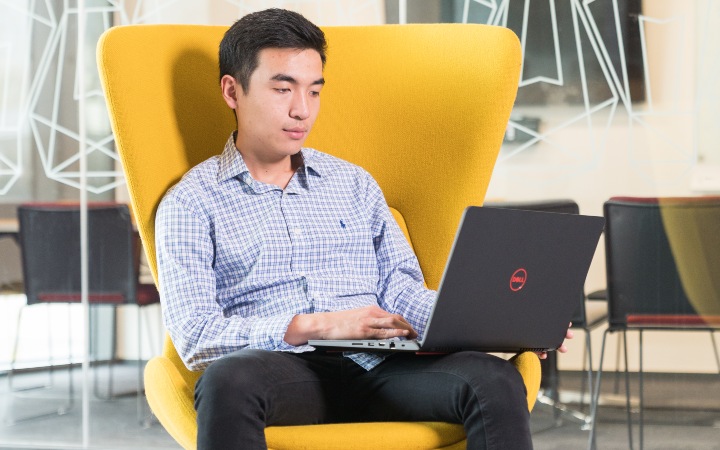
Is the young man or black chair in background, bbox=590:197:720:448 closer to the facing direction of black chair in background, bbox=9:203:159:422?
the black chair in background

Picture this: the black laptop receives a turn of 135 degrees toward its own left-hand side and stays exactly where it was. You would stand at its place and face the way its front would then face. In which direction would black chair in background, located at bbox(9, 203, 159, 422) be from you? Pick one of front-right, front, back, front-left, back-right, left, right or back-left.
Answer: back-right

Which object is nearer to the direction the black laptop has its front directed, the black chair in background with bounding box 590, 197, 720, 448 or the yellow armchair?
the yellow armchair

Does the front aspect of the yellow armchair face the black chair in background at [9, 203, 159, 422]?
no

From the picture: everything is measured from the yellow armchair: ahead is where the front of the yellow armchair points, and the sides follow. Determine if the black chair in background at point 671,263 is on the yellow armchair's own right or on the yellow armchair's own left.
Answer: on the yellow armchair's own left

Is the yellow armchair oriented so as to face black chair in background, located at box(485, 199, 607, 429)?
no

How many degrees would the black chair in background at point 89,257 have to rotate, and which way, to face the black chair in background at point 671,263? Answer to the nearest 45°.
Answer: approximately 90° to its right

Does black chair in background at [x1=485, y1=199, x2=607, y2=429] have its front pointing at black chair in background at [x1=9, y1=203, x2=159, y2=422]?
no

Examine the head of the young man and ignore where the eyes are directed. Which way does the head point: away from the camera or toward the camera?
toward the camera

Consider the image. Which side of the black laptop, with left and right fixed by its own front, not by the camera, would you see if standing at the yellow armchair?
front

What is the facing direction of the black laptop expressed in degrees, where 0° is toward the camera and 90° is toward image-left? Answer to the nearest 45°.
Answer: approximately 135°

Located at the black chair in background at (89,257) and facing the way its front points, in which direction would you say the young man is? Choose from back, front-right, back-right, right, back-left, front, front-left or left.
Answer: back-right

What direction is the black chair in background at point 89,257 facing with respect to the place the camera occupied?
facing away from the viewer and to the right of the viewer

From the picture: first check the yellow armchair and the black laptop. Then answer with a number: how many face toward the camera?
1

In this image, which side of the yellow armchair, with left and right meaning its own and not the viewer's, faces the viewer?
front
